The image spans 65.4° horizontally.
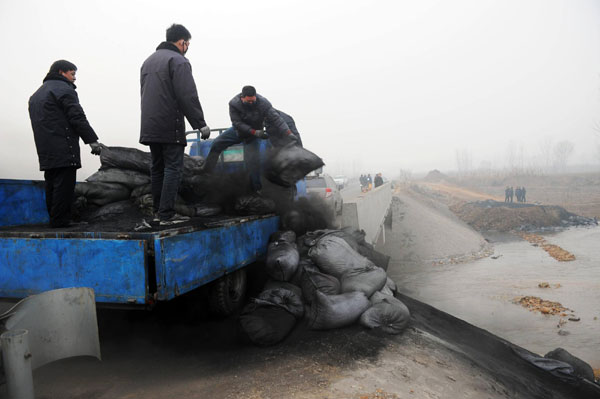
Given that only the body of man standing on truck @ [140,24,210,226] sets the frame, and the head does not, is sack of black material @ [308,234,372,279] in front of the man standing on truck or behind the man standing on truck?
in front

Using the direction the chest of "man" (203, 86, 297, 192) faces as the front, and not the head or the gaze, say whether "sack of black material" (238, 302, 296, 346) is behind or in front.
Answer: in front

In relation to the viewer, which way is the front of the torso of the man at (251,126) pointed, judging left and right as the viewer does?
facing the viewer and to the right of the viewer

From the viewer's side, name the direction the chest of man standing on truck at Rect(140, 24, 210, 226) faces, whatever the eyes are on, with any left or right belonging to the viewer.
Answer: facing away from the viewer and to the right of the viewer

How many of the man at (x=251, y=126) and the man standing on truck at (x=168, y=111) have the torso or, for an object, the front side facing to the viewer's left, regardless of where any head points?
0

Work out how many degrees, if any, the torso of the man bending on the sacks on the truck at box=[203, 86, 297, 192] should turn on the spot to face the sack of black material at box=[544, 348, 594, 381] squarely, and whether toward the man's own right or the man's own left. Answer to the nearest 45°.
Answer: approximately 45° to the man's own left

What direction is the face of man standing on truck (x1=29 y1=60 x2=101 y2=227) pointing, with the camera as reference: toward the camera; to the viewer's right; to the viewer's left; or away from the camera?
to the viewer's right

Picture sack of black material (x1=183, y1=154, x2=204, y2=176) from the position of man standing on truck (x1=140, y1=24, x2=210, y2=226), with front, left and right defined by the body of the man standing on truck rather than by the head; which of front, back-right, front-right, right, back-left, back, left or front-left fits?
front-left

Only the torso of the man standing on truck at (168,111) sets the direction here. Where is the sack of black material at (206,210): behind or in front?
in front

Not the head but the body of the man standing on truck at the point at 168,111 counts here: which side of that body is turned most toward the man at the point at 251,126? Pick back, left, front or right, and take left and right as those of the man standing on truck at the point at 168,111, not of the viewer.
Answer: front
